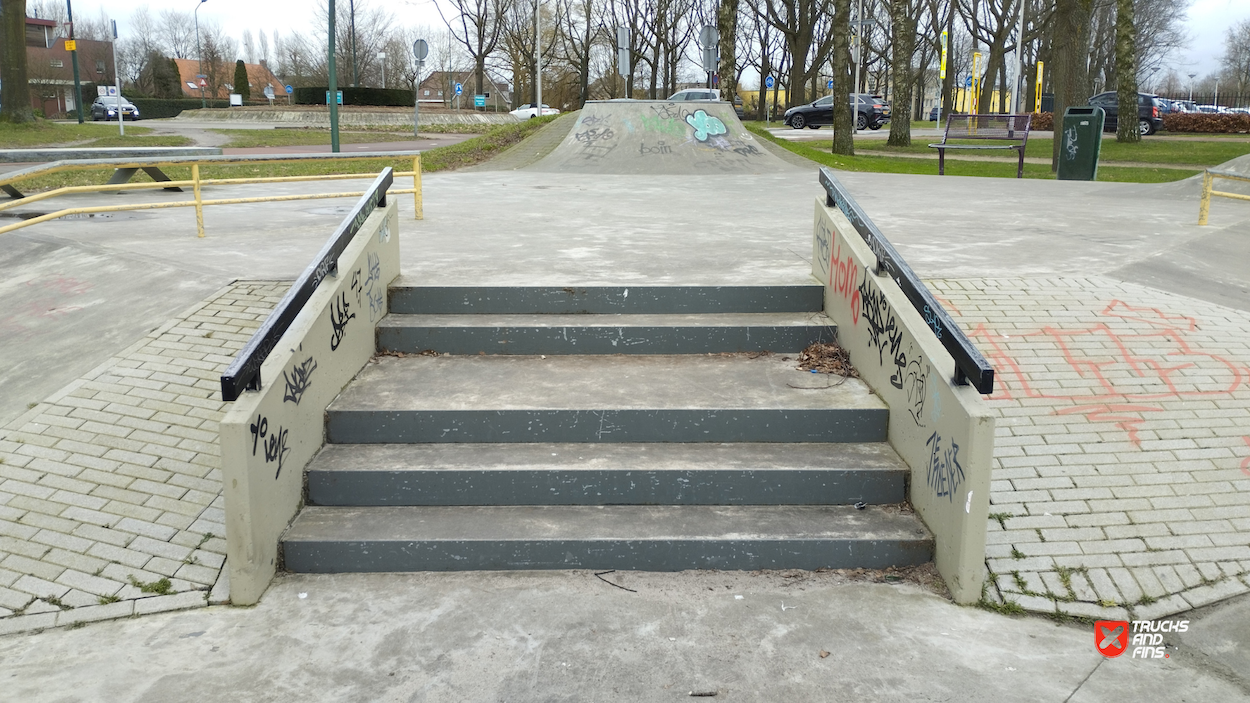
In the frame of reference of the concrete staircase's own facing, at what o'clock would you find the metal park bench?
The metal park bench is roughly at 7 o'clock from the concrete staircase.

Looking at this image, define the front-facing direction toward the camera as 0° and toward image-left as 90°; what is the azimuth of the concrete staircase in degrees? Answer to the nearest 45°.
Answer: approximately 0°

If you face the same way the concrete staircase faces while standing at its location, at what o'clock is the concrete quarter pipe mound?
The concrete quarter pipe mound is roughly at 6 o'clock from the concrete staircase.

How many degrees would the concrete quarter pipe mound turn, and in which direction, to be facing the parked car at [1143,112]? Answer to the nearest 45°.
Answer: approximately 135° to its left

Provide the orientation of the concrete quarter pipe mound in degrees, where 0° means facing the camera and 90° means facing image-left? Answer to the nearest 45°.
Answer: approximately 0°

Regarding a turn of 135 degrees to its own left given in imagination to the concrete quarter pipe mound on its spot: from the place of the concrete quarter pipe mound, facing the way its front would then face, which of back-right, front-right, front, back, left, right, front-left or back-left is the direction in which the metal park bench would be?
front-right

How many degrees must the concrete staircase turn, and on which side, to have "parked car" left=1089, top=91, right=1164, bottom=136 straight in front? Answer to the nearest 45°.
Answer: approximately 135° to its left

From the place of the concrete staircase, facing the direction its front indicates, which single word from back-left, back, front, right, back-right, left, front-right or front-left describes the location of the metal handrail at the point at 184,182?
back-right

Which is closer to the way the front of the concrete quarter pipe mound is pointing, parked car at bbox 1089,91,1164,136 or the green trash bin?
the green trash bin

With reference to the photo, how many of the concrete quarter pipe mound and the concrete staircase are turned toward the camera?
2

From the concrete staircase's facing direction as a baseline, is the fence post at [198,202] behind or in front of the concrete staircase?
behind

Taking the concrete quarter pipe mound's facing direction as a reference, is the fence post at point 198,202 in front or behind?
in front
